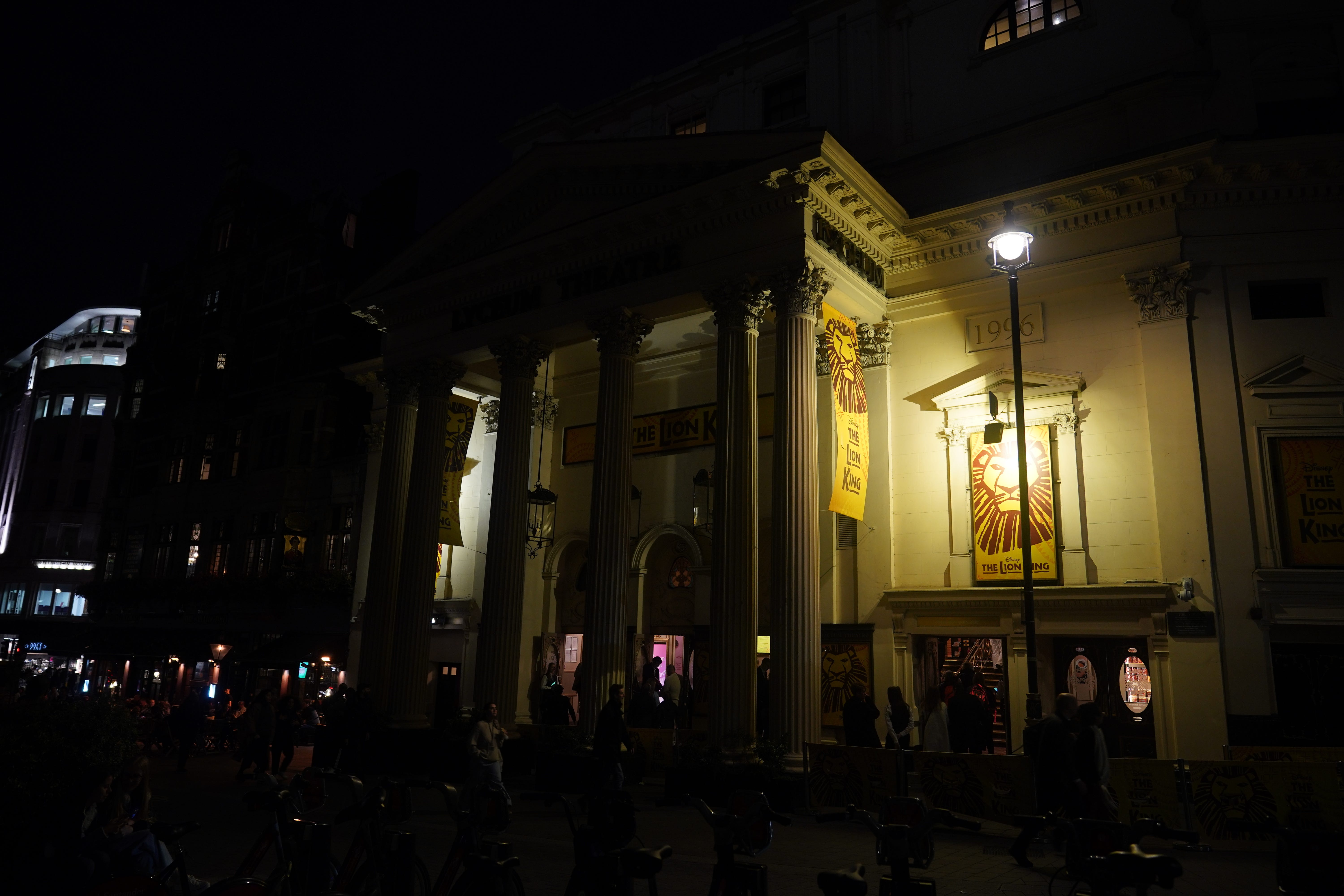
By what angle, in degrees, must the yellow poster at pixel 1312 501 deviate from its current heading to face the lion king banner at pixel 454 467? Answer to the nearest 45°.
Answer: approximately 90° to its right

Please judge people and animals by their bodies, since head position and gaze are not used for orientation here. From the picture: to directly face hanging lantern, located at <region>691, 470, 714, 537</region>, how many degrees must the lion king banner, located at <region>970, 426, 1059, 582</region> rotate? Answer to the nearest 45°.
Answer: approximately 90° to its right

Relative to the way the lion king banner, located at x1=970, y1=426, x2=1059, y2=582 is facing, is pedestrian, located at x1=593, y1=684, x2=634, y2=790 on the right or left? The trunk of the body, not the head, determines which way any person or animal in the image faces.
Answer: on its right

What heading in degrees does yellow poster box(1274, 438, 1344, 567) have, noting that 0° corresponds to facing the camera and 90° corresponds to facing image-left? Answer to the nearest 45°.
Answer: approximately 0°

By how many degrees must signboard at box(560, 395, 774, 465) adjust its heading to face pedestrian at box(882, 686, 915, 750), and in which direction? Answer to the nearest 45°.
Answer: approximately 90° to its left

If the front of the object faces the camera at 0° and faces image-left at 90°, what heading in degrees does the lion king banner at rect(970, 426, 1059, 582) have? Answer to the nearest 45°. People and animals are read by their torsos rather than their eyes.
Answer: approximately 0°

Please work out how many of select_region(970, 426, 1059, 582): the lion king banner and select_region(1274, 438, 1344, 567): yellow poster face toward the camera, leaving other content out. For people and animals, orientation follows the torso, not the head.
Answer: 2

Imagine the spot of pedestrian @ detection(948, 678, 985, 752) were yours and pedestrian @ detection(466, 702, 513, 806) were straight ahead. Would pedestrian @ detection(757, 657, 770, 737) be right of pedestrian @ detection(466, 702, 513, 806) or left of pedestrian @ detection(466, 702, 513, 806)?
right
